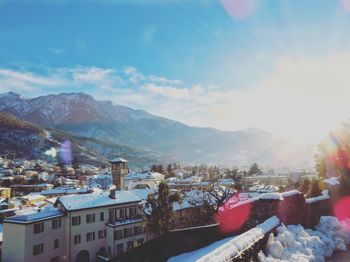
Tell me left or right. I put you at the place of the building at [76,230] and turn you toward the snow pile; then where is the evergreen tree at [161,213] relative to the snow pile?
left

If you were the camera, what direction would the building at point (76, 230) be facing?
facing the viewer and to the right of the viewer

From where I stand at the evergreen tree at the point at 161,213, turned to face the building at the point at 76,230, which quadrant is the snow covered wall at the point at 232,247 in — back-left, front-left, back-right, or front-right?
back-left

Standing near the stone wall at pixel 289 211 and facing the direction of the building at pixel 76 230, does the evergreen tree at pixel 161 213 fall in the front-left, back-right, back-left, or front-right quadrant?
front-right
